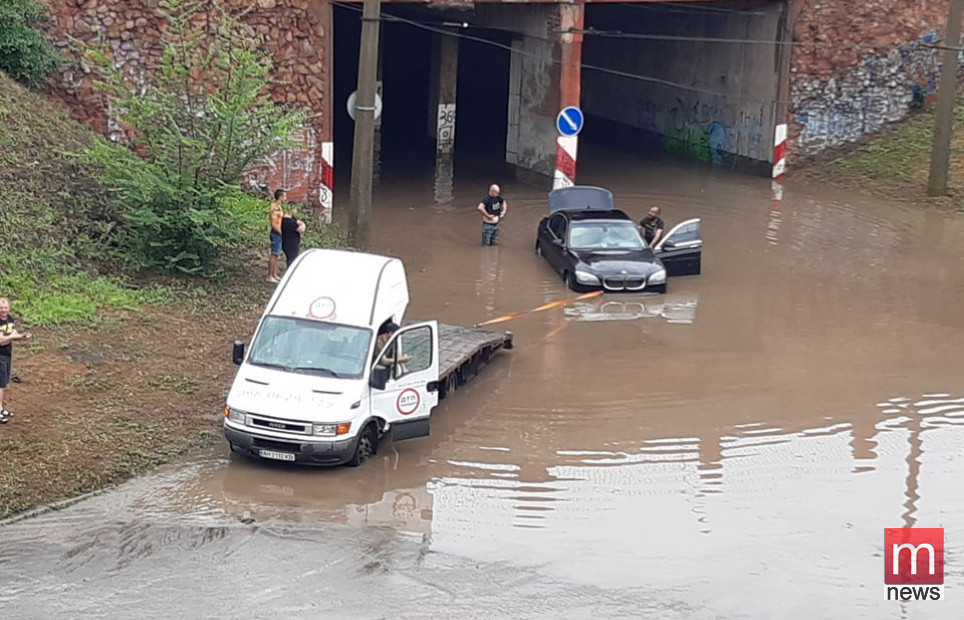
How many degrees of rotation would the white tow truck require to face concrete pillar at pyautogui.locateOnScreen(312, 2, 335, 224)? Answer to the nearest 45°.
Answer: approximately 135° to its right

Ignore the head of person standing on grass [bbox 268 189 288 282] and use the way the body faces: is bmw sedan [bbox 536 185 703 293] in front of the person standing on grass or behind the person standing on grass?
in front

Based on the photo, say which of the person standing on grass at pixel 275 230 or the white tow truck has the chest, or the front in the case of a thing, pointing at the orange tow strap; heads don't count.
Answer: the person standing on grass

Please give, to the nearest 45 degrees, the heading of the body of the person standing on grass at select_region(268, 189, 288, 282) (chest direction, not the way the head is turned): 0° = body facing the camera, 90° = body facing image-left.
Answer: approximately 270°

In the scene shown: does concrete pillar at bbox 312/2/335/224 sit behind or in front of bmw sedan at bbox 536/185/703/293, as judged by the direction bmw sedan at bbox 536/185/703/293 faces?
behind

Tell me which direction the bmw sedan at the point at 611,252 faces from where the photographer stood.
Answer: facing the viewer and to the right of the viewer

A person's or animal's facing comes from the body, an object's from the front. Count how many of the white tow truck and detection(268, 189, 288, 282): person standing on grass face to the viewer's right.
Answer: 1

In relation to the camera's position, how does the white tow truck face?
facing the viewer and to the left of the viewer

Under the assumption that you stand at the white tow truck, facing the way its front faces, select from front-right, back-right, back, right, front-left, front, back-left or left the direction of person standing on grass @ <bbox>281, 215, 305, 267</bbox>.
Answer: back-right

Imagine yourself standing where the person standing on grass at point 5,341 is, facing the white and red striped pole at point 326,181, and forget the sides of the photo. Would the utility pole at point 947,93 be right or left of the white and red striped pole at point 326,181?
right

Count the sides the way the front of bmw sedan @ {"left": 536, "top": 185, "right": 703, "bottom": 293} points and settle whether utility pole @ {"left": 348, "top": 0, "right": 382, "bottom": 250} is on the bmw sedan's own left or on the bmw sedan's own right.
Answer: on the bmw sedan's own right

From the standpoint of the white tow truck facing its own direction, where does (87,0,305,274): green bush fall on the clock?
The green bush is roughly at 4 o'clock from the white tow truck.
